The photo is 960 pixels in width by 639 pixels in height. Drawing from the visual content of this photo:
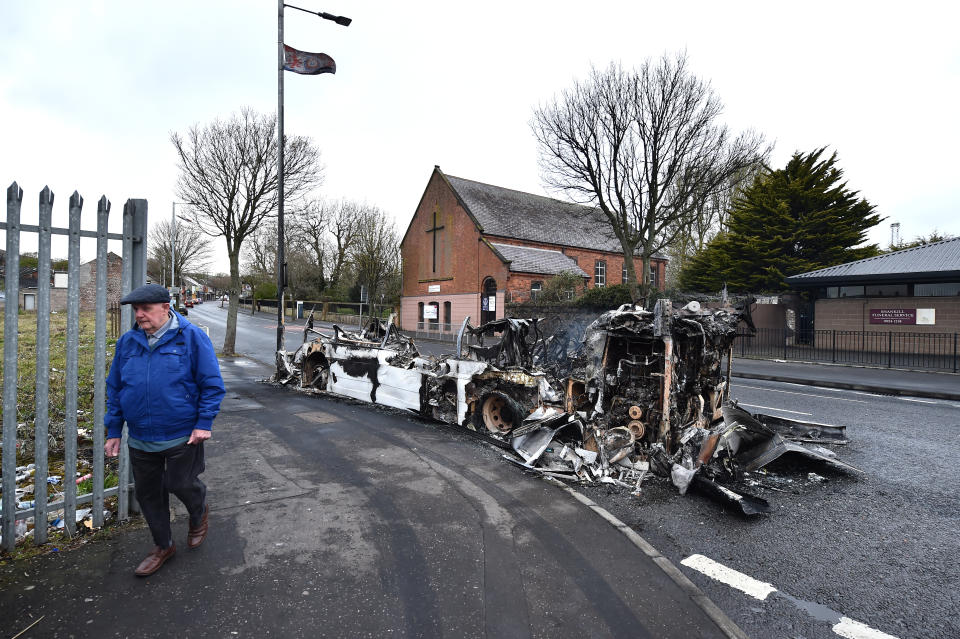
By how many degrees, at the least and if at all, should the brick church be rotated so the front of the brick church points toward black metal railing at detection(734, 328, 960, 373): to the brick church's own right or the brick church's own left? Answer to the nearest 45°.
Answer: approximately 90° to the brick church's own left

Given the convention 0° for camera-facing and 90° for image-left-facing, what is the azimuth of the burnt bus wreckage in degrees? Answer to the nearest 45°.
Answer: approximately 135°

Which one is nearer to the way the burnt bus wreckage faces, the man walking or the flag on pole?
the flag on pole

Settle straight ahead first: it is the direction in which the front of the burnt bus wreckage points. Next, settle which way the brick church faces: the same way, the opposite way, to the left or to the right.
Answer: to the left

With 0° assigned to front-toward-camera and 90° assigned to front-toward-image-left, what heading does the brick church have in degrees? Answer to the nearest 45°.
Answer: approximately 45°

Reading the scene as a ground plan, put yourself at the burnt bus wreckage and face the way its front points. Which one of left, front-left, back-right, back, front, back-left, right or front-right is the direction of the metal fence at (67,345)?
left

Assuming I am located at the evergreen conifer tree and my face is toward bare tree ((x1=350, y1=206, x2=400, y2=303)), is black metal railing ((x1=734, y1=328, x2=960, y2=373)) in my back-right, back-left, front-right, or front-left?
back-left

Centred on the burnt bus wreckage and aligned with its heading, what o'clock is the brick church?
The brick church is roughly at 1 o'clock from the burnt bus wreckage.

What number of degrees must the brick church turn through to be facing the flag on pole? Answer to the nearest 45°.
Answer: approximately 45° to its left

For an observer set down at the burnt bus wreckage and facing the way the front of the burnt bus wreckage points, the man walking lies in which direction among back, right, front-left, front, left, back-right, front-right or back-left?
left

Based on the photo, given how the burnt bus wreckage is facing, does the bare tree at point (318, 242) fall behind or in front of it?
in front

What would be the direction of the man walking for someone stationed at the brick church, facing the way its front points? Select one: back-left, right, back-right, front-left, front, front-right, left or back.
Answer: front-left
